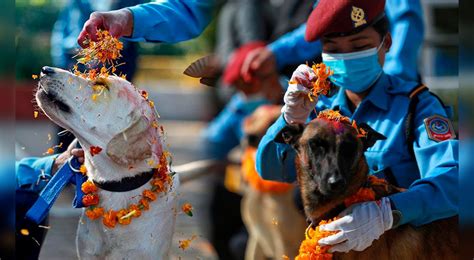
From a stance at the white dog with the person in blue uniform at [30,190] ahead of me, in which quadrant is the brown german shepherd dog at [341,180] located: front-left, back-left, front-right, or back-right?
back-right

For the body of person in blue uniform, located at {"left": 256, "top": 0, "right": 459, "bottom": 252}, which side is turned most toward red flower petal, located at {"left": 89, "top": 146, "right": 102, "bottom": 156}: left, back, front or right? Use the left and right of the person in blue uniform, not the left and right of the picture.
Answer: front

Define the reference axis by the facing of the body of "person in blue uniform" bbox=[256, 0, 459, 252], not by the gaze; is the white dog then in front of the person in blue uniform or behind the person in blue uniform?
in front

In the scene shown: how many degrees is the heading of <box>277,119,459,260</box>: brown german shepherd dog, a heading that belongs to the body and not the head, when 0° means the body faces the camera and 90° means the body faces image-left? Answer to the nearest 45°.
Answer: approximately 45°

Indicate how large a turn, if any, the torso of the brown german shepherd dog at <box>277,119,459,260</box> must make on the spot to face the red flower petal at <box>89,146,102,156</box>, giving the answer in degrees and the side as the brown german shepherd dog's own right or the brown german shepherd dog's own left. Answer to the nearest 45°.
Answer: approximately 45° to the brown german shepherd dog's own right

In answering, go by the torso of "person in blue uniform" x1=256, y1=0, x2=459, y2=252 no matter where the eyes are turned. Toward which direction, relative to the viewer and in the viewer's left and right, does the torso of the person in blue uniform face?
facing the viewer and to the left of the viewer

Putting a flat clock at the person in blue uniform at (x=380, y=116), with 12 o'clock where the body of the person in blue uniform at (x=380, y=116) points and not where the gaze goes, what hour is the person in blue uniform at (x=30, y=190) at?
the person in blue uniform at (x=30, y=190) is roughly at 1 o'clock from the person in blue uniform at (x=380, y=116).

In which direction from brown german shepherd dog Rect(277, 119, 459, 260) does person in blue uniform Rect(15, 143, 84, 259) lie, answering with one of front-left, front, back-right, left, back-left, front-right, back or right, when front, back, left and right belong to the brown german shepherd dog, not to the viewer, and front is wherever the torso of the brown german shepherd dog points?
front-right

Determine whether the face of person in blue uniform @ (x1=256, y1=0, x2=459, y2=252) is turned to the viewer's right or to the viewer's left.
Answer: to the viewer's left
